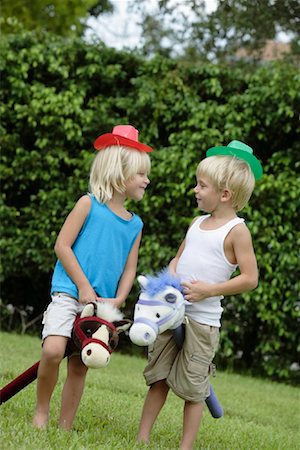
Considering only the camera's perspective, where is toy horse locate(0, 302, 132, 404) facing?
facing the viewer and to the right of the viewer

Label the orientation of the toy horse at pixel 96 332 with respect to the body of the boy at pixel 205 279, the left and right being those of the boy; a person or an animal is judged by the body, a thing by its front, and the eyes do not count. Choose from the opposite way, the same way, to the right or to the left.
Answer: to the left

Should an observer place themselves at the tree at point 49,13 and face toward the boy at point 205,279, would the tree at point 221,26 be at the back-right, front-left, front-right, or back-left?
front-left

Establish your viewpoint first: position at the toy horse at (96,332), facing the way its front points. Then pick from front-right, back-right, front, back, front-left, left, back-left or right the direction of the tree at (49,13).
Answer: back-left

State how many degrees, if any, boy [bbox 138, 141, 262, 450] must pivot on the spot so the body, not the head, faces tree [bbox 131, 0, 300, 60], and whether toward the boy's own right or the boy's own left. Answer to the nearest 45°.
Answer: approximately 135° to the boy's own right

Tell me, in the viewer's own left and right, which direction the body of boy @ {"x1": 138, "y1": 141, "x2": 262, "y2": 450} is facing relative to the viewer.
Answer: facing the viewer and to the left of the viewer

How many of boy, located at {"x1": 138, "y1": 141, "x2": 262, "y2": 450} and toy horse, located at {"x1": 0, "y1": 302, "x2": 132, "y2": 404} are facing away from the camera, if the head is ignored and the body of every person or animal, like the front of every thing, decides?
0

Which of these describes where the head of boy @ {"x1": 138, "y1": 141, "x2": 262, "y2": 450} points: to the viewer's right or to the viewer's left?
to the viewer's left

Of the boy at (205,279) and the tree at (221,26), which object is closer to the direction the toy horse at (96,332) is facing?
the boy

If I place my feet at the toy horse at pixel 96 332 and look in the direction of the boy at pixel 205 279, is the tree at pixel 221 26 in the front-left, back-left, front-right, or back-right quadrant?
front-left

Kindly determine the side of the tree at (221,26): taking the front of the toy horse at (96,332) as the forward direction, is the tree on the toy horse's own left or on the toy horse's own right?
on the toy horse's own left
